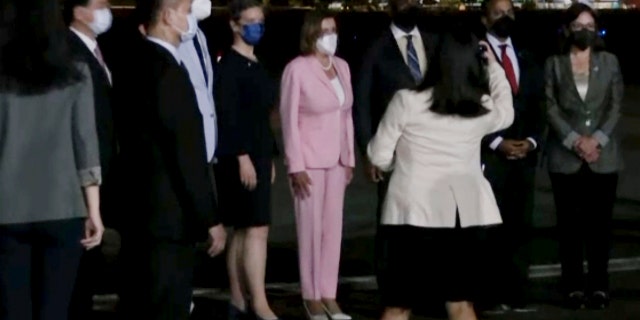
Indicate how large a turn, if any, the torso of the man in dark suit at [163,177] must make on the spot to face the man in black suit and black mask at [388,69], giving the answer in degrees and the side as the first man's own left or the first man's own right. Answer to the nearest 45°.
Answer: approximately 45° to the first man's own left

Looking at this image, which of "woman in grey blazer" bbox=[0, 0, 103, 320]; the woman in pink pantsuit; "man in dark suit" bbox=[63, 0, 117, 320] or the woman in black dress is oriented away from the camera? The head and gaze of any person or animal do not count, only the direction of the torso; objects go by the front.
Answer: the woman in grey blazer

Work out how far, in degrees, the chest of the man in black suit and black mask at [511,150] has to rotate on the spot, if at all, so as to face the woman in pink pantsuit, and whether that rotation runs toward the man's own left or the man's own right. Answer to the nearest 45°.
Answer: approximately 45° to the man's own right

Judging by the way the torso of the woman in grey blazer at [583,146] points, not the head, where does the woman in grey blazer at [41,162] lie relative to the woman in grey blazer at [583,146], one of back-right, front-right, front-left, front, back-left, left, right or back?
front-right

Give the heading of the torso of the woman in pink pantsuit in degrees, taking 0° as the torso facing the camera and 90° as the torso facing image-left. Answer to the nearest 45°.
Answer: approximately 315°

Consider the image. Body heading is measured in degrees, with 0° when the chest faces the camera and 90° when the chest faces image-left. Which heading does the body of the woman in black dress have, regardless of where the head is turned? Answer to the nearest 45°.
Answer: approximately 315°

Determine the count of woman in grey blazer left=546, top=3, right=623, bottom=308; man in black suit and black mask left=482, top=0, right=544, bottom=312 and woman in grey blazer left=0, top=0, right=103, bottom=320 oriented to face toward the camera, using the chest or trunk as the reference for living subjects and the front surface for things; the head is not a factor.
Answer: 2

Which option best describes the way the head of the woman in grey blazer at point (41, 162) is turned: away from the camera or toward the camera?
away from the camera

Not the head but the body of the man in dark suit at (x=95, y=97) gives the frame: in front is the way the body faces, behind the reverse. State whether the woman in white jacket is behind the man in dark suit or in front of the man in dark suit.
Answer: in front

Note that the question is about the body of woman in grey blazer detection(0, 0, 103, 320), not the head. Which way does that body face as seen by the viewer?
away from the camera

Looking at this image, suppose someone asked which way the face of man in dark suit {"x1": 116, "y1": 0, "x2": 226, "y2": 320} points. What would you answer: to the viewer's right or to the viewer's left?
to the viewer's right
